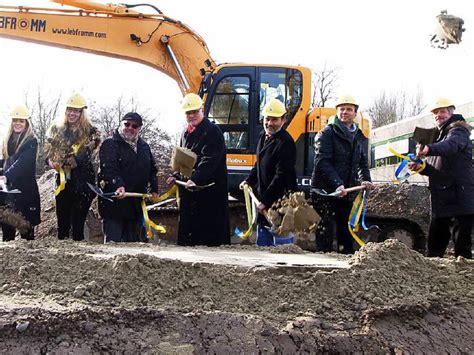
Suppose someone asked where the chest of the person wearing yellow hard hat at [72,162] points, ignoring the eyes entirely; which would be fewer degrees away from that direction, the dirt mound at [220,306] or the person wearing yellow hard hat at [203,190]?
the dirt mound

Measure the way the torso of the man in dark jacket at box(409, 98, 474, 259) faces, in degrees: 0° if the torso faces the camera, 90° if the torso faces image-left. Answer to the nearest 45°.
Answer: approximately 45°

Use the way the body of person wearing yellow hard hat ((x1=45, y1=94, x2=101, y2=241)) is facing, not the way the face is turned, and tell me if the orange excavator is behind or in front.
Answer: behind

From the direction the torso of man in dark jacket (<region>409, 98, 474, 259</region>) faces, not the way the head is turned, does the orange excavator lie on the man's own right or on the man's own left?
on the man's own right

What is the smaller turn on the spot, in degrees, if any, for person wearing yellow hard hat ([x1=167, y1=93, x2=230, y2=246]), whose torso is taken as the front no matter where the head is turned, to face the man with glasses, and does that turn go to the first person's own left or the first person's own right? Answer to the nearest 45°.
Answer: approximately 45° to the first person's own right

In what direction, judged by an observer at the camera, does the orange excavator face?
facing to the left of the viewer

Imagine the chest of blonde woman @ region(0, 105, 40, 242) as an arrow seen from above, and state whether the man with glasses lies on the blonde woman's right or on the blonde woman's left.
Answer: on the blonde woman's left

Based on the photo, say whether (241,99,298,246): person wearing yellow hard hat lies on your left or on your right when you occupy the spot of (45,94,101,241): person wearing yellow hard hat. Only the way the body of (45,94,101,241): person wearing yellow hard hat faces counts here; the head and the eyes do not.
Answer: on your left

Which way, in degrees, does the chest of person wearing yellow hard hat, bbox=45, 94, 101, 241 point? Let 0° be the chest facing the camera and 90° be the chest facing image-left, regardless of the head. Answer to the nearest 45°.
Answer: approximately 0°

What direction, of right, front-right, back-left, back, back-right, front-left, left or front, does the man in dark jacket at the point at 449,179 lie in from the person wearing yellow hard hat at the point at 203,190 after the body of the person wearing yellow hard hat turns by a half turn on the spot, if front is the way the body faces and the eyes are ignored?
front-right

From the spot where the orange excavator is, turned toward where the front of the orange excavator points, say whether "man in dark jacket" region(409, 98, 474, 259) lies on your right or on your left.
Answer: on your left
